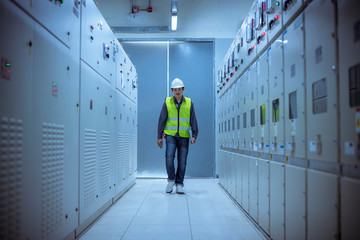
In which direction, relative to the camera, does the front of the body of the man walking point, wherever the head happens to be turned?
toward the camera
